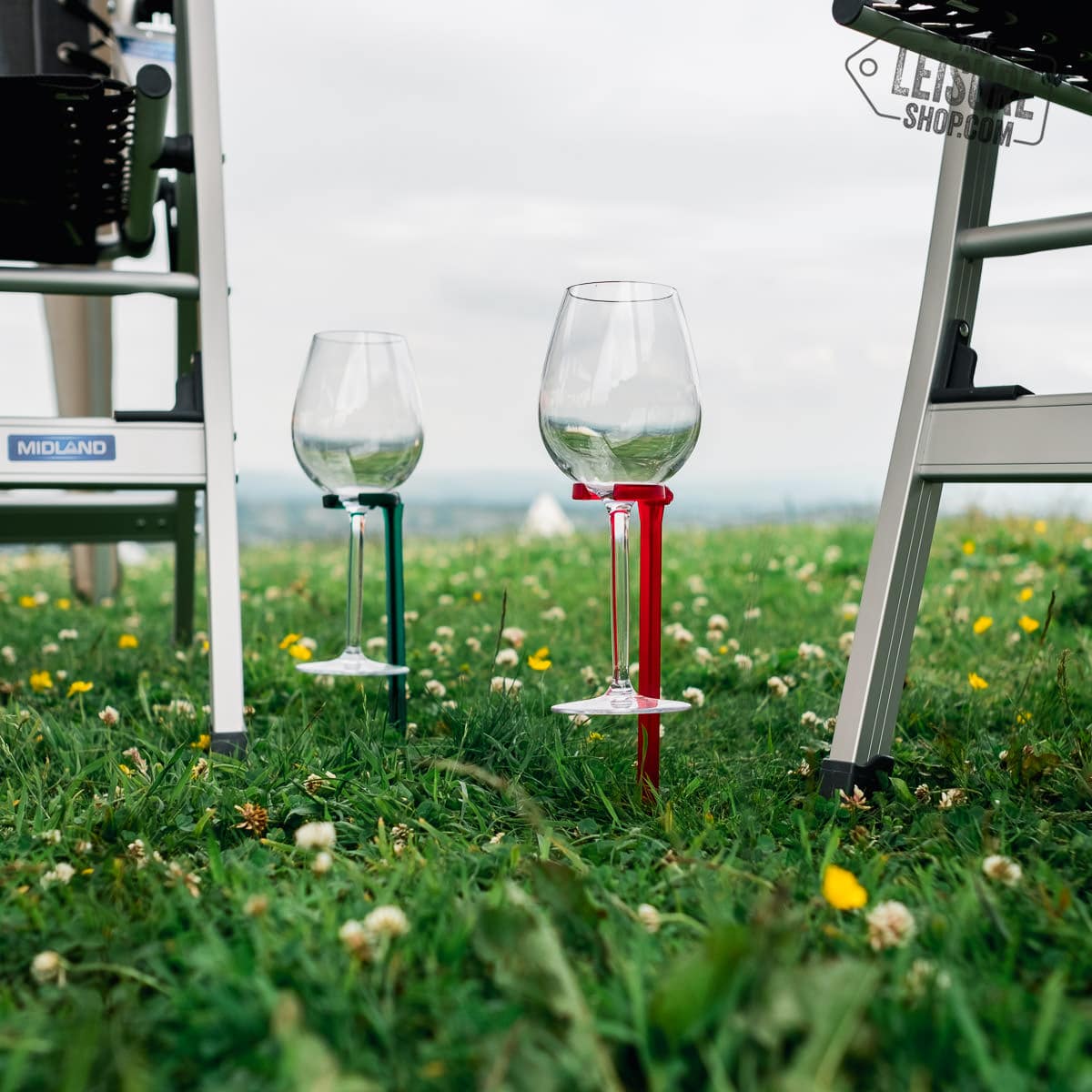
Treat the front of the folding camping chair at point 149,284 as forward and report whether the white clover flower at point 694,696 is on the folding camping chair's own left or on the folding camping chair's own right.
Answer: on the folding camping chair's own left

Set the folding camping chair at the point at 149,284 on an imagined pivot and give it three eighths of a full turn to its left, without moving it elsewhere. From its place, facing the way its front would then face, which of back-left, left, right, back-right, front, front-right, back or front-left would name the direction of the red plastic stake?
right

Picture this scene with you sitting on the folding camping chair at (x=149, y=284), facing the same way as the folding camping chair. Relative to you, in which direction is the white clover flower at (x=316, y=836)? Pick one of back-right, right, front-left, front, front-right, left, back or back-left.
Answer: front

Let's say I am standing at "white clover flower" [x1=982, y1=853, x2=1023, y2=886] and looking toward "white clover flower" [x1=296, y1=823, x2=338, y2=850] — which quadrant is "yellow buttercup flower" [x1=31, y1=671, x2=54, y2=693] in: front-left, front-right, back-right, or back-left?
front-right

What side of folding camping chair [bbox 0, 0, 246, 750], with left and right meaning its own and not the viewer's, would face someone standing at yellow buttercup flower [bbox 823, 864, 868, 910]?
front

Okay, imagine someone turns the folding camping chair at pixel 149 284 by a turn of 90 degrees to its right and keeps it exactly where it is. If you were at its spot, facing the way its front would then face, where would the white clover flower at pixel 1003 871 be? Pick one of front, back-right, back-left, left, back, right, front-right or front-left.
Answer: back-left
